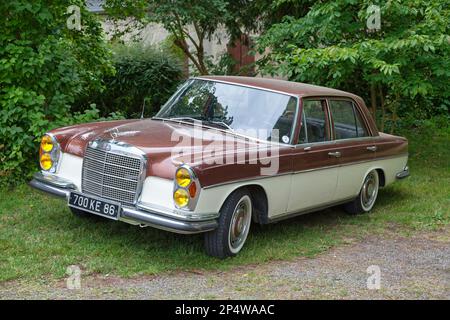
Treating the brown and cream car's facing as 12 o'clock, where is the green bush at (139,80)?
The green bush is roughly at 4 o'clock from the brown and cream car.

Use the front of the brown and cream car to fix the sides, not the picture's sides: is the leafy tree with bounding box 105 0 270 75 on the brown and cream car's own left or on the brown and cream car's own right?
on the brown and cream car's own right

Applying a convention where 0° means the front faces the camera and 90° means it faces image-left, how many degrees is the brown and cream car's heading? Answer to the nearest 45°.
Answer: approximately 45°
